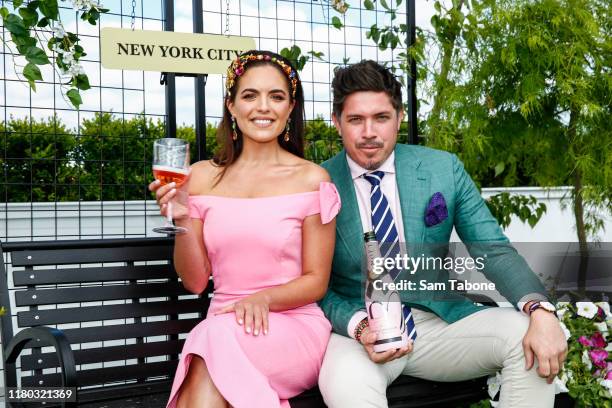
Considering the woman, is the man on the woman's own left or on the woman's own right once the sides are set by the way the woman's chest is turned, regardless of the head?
on the woman's own left

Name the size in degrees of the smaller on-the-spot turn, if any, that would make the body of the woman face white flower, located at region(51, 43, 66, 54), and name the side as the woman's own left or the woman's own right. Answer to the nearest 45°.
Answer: approximately 135° to the woman's own right

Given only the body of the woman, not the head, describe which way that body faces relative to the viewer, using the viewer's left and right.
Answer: facing the viewer

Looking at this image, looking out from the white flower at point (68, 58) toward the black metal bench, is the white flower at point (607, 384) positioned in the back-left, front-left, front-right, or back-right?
front-left

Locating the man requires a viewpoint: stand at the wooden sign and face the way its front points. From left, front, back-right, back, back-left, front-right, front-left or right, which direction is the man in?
front-left

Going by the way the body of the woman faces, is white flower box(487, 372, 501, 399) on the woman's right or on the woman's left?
on the woman's left

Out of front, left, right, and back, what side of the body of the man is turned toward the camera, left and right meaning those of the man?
front

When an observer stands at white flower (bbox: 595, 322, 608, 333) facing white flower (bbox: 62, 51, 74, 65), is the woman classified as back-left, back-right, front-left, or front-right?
front-left

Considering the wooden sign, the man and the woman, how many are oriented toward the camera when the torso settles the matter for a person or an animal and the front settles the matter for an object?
3

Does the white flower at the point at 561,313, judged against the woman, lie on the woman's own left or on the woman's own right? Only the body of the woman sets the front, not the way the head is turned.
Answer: on the woman's own left

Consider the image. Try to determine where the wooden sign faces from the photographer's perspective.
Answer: facing the viewer
